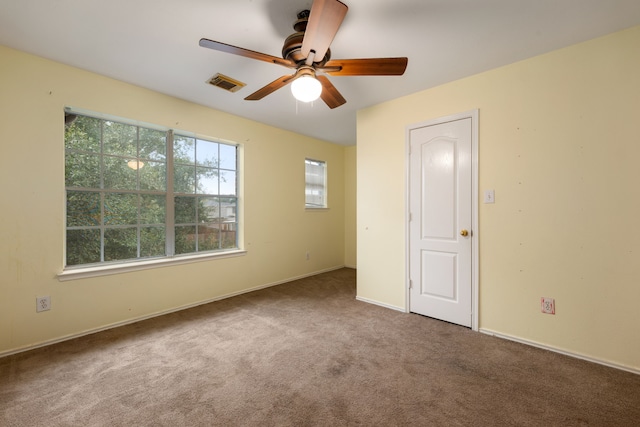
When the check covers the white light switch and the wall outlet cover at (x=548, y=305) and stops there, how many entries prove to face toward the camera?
2

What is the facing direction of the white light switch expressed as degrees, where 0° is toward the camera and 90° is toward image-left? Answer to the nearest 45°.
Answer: approximately 0°

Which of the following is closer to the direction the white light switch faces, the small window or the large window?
the large window

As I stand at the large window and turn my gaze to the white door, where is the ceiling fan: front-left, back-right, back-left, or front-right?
front-right

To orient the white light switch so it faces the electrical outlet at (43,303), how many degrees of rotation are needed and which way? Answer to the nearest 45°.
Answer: approximately 45° to its right

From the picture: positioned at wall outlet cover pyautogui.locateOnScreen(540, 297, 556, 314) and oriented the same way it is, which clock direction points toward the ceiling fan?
The ceiling fan is roughly at 1 o'clock from the wall outlet cover.

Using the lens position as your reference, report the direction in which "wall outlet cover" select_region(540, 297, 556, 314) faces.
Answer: facing the viewer
